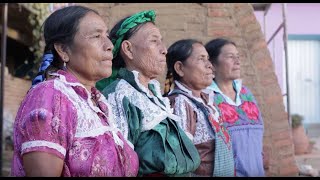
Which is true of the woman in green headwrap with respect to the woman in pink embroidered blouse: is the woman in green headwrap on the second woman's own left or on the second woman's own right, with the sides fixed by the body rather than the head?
on the second woman's own left

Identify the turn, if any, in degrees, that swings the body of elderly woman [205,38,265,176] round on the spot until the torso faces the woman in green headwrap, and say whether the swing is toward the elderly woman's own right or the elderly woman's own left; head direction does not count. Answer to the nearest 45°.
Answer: approximately 90° to the elderly woman's own right

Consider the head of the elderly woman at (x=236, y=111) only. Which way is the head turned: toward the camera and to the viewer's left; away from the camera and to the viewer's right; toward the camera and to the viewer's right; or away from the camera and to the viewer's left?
toward the camera and to the viewer's right

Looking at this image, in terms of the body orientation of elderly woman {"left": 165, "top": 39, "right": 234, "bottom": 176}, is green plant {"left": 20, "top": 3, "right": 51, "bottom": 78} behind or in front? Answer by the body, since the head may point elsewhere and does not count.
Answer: behind

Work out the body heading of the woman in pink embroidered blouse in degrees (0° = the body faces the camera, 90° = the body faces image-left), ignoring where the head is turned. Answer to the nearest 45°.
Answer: approximately 315°

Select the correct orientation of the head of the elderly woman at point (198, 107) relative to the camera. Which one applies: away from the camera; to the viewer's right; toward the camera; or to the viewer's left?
to the viewer's right

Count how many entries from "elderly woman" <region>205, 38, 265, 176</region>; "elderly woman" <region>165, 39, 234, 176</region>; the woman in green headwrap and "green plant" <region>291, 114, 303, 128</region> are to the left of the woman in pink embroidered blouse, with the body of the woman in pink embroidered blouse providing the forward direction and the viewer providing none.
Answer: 4
